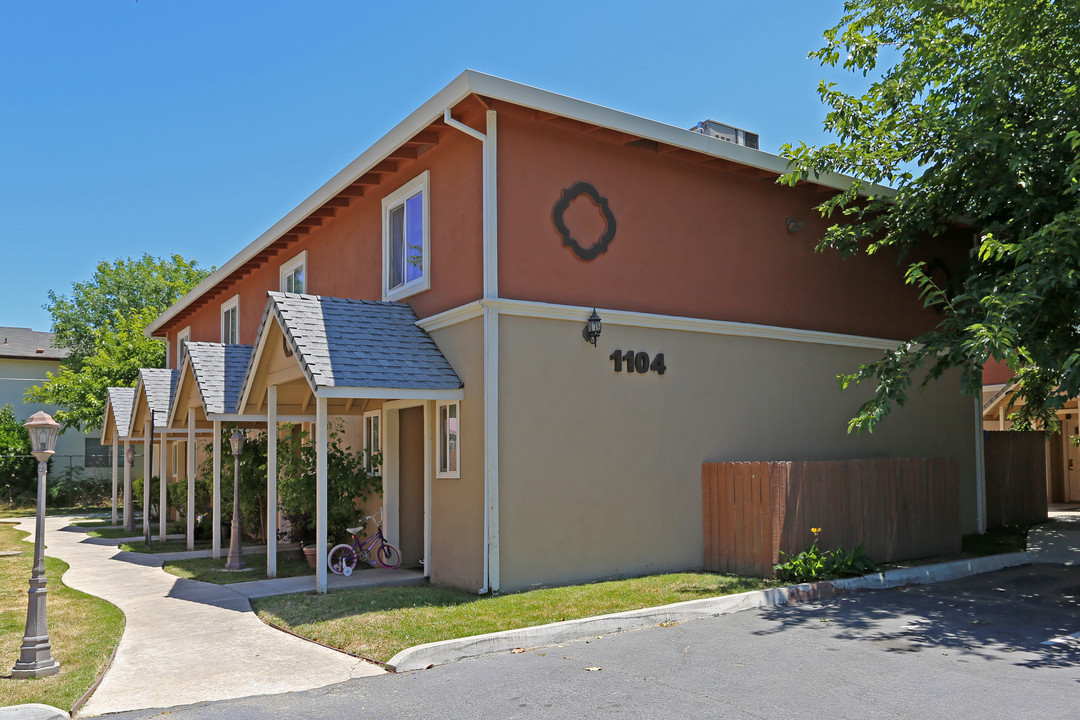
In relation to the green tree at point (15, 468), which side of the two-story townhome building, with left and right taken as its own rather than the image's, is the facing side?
right

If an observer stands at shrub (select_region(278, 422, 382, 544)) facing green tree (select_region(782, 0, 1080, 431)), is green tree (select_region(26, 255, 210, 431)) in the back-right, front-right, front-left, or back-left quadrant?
back-left

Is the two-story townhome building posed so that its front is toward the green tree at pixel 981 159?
no

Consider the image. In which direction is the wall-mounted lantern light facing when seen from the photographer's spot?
facing the viewer and to the right of the viewer

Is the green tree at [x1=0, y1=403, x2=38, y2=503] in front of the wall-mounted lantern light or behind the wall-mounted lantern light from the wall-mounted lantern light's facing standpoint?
behind

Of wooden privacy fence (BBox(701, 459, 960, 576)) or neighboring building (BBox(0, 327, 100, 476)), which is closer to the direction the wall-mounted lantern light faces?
the wooden privacy fence

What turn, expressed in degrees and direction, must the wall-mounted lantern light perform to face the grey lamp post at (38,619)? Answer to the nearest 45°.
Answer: approximately 90° to its right

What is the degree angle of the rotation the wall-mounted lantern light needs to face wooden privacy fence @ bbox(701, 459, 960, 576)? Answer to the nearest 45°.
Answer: approximately 45° to its left

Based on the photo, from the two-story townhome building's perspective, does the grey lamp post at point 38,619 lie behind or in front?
in front

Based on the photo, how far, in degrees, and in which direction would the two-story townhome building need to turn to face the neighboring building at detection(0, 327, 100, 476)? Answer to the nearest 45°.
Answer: approximately 90° to its right

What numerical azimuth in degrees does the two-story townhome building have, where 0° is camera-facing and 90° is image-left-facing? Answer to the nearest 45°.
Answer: approximately 45°

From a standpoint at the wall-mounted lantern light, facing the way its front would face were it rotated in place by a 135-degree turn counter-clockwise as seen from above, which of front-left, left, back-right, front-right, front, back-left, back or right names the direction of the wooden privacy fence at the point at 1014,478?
front-right

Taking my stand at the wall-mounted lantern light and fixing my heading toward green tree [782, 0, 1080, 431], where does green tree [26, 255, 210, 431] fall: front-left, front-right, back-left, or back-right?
back-left

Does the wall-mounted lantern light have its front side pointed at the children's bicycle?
no

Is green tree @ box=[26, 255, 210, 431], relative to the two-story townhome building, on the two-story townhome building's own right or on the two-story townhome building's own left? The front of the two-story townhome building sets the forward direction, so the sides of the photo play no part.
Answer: on the two-story townhome building's own right
